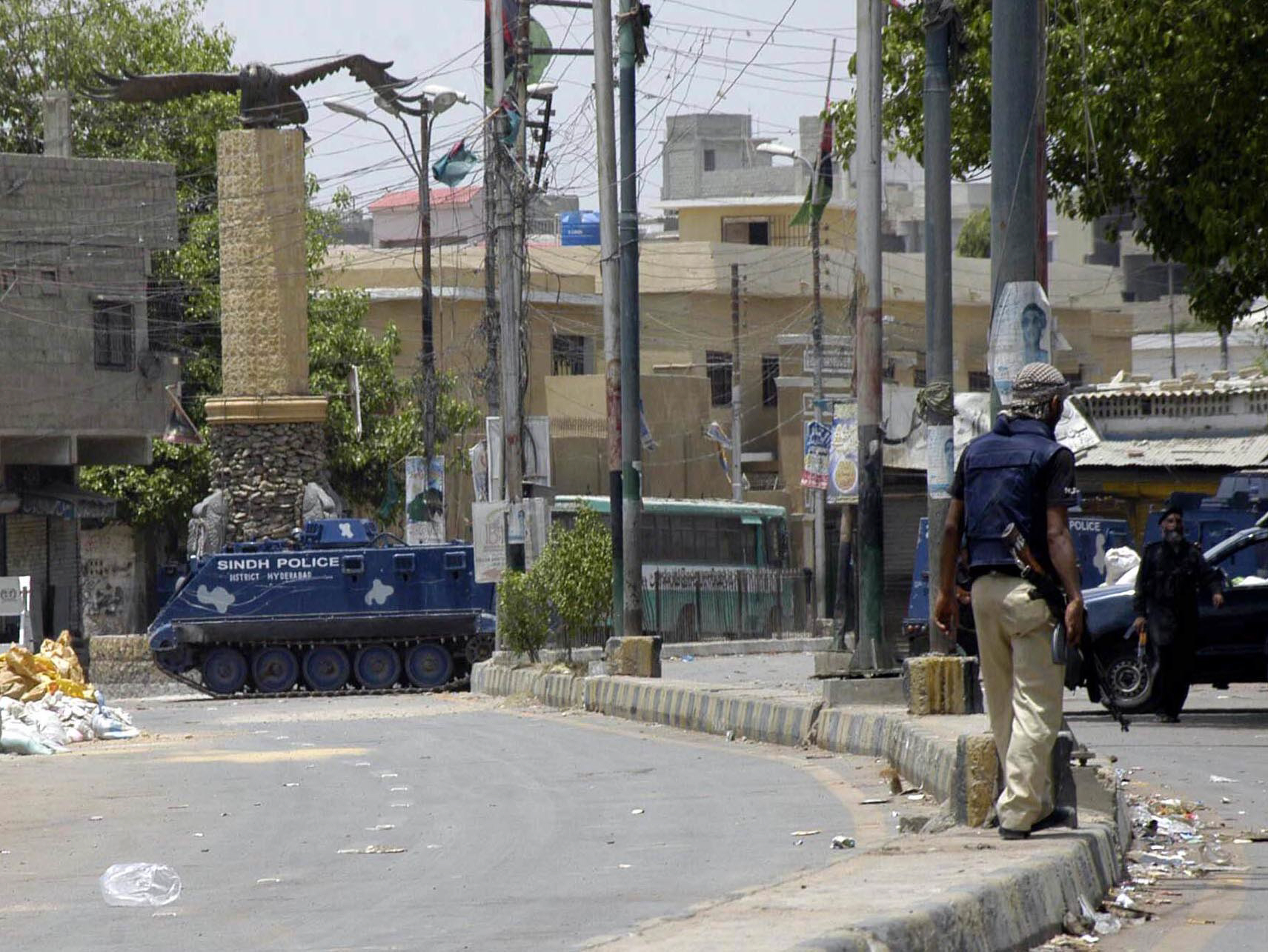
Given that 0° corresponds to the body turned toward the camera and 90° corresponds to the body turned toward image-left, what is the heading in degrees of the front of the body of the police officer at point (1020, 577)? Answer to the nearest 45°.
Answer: approximately 225°

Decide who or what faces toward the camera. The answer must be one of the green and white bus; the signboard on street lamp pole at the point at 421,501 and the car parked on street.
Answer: the signboard on street lamp pole

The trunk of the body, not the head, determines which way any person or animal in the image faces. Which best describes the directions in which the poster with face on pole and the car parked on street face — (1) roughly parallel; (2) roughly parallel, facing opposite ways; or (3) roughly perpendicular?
roughly perpendicular

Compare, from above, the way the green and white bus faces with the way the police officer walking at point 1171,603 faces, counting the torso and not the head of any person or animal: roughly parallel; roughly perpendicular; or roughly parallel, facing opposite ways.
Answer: roughly perpendicular

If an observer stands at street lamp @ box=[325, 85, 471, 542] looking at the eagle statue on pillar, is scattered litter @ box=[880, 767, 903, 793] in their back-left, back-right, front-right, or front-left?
back-left

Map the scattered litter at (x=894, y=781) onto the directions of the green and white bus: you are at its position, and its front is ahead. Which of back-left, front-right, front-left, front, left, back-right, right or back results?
right

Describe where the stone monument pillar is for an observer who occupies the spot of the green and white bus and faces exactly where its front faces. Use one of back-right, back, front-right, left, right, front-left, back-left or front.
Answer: back-right

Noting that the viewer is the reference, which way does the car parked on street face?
facing to the left of the viewer
